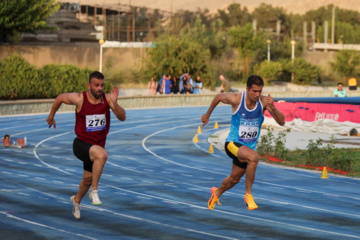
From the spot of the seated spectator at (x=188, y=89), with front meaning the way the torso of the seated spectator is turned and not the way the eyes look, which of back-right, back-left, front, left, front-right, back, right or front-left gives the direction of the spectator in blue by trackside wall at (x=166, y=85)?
front-right

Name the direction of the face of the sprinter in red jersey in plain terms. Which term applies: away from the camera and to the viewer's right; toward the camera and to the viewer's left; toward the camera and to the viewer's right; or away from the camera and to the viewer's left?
toward the camera and to the viewer's right

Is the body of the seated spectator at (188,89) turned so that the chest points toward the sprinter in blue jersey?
yes

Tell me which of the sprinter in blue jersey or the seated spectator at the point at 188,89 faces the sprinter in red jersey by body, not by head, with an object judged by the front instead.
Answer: the seated spectator

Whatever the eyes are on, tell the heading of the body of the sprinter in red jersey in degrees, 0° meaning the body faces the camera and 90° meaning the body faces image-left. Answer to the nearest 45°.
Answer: approximately 315°

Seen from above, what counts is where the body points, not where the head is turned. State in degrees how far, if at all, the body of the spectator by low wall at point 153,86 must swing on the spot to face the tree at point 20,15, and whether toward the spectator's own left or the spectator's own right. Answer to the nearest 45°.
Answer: approximately 90° to the spectator's own right

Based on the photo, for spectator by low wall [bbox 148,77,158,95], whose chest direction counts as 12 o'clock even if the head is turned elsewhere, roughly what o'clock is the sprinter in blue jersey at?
The sprinter in blue jersey is roughly at 12 o'clock from the spectator by low wall.

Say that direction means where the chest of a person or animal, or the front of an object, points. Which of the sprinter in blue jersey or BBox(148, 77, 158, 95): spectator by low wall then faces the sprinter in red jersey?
the spectator by low wall

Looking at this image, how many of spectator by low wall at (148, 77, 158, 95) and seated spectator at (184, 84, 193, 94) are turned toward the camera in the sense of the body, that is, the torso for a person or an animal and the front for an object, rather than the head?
2

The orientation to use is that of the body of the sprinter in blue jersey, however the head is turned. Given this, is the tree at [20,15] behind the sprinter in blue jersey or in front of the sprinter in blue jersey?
behind
